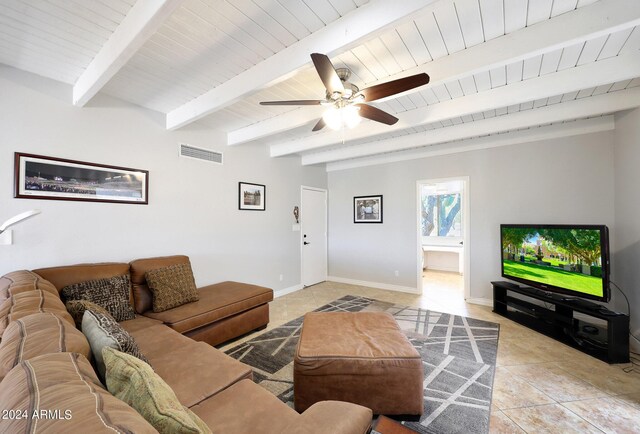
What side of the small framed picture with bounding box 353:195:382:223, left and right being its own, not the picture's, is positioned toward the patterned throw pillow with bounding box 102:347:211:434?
front

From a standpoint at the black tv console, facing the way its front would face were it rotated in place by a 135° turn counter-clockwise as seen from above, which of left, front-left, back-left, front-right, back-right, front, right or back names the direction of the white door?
back

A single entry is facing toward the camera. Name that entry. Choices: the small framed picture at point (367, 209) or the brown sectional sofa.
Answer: the small framed picture

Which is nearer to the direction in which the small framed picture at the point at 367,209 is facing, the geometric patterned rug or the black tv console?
the geometric patterned rug

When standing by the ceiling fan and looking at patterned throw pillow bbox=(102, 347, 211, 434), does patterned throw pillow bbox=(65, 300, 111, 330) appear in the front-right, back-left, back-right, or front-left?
front-right

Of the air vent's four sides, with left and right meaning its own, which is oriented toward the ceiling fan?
front

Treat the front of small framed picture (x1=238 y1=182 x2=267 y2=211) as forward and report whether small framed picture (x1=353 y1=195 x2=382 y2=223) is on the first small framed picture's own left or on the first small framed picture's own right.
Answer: on the first small framed picture's own left

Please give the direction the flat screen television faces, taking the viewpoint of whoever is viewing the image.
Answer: facing the viewer and to the left of the viewer

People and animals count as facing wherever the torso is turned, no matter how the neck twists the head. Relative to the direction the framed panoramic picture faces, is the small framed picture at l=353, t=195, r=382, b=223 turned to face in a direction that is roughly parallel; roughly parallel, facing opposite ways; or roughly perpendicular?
roughly perpendicular

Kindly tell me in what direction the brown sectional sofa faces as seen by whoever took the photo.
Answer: facing away from the viewer and to the right of the viewer

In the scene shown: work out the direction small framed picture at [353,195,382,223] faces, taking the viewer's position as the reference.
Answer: facing the viewer

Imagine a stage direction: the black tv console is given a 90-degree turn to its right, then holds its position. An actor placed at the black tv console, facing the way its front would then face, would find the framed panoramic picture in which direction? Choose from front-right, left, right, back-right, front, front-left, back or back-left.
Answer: left

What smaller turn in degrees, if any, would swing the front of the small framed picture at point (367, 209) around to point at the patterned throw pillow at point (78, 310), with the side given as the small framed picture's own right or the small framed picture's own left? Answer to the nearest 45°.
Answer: approximately 45° to the small framed picture's own right

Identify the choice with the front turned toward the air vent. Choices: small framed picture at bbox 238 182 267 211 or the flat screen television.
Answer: the flat screen television

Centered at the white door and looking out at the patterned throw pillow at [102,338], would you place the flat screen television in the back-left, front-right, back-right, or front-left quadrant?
front-left

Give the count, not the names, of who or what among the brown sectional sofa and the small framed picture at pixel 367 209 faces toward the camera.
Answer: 1

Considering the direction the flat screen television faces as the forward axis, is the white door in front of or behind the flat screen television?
in front

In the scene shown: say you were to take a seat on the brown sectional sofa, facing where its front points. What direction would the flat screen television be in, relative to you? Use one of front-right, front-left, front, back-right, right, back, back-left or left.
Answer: front-right

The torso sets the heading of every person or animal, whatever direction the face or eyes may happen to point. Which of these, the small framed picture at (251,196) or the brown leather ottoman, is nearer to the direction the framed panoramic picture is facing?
the brown leather ottoman
